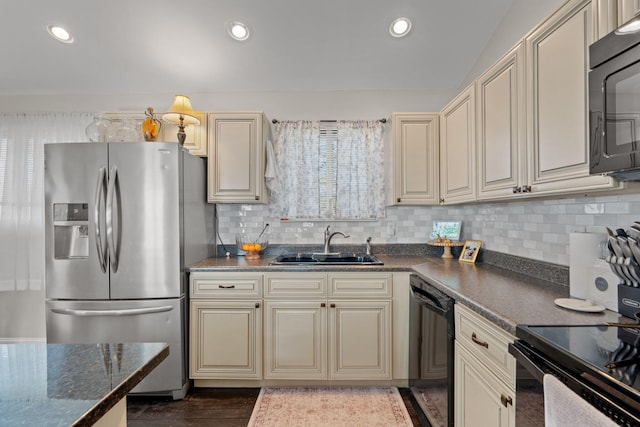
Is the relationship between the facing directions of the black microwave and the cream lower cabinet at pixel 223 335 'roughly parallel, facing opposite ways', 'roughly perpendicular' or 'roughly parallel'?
roughly perpendicular

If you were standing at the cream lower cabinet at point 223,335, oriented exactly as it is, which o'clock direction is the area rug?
The area rug is roughly at 10 o'clock from the cream lower cabinet.
